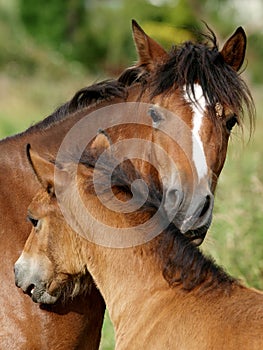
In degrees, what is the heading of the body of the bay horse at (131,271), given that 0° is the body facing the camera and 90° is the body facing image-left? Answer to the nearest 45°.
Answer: approximately 90°

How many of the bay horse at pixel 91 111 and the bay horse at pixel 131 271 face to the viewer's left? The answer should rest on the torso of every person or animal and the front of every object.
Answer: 1

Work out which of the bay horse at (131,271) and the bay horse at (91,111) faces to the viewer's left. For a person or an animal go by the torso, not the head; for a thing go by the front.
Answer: the bay horse at (131,271)

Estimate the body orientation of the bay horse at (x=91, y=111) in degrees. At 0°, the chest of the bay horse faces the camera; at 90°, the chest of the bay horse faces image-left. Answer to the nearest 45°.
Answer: approximately 315°
